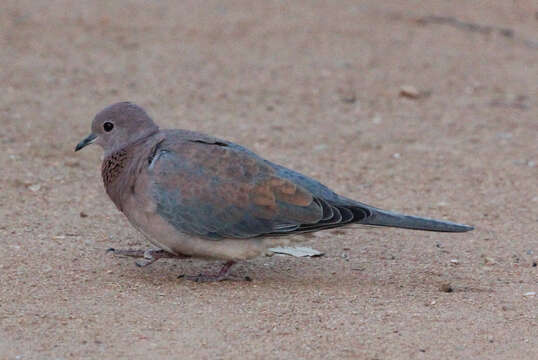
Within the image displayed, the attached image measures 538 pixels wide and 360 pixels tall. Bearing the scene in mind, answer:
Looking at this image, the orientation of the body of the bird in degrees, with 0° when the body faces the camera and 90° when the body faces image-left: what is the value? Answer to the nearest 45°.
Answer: approximately 90°

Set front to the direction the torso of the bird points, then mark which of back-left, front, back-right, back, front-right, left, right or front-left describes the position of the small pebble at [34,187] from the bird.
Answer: front-right
